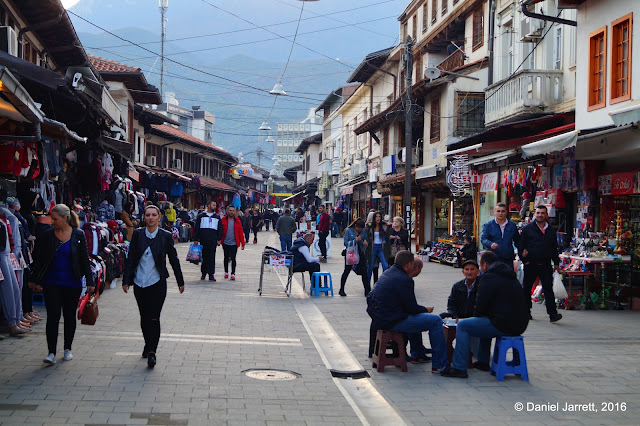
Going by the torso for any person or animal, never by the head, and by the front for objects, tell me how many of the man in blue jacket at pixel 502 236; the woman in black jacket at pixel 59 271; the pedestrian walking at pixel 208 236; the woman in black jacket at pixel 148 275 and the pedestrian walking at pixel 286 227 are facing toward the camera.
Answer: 4

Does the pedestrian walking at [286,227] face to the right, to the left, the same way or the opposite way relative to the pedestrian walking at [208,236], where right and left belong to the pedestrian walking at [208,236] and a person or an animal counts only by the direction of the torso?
the opposite way

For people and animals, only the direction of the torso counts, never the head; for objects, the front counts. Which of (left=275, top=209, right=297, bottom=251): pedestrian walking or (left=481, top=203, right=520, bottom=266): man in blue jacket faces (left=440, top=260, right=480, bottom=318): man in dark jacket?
(left=481, top=203, right=520, bottom=266): man in blue jacket

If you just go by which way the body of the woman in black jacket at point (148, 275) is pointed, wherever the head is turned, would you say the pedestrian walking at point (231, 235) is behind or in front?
behind

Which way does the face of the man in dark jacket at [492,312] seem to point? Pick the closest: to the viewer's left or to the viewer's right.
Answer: to the viewer's left

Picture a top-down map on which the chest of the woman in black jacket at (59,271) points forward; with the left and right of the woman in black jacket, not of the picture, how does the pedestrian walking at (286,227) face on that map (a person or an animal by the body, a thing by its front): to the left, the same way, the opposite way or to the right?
the opposite way

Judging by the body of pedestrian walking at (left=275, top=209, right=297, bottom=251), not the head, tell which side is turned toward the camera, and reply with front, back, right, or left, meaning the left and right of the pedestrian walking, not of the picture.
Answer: back

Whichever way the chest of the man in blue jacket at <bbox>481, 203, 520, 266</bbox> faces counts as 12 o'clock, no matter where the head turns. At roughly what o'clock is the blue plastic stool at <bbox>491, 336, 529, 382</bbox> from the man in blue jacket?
The blue plastic stool is roughly at 12 o'clock from the man in blue jacket.
